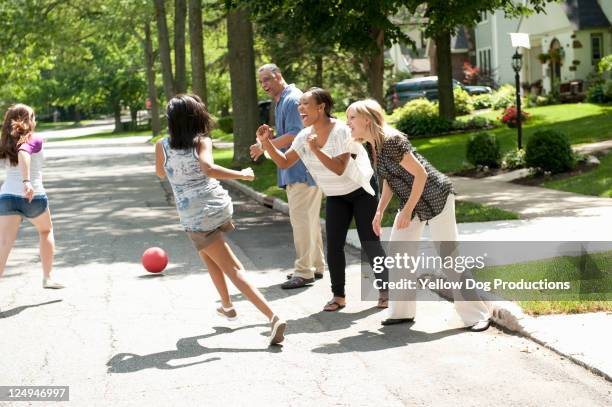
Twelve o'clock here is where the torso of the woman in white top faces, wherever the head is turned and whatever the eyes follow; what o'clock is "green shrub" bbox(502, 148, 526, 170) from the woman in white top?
The green shrub is roughly at 5 o'clock from the woman in white top.

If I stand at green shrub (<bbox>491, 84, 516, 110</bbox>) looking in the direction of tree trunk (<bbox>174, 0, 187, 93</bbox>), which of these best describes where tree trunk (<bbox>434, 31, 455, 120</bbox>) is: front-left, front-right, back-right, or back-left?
front-left

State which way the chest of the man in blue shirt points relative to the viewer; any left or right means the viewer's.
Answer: facing to the left of the viewer

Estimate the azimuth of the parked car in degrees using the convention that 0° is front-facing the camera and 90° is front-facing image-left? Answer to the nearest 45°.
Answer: approximately 270°

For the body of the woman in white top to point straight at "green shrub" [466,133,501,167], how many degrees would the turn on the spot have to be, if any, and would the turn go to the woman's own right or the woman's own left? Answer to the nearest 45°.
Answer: approximately 135° to the woman's own right

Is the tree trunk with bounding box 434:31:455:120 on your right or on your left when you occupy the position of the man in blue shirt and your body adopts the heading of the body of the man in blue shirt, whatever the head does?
on your right

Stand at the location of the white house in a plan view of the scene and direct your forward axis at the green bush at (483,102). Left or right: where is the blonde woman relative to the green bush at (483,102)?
left

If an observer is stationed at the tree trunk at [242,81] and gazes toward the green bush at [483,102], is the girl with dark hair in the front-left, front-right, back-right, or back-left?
back-right

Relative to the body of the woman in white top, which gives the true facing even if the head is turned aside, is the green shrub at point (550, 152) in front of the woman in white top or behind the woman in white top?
behind

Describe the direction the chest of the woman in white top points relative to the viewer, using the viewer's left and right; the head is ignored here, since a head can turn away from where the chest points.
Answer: facing the viewer and to the left of the viewer

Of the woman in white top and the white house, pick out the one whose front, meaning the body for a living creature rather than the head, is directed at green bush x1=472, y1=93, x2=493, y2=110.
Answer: the white house

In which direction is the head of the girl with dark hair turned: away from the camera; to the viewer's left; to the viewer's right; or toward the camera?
away from the camera

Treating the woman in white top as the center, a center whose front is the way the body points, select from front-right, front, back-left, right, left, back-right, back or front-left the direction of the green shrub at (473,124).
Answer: back-right
